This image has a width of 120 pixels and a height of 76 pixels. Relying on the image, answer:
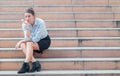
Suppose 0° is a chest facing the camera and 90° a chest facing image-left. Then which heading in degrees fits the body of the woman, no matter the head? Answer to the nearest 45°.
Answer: approximately 45°
